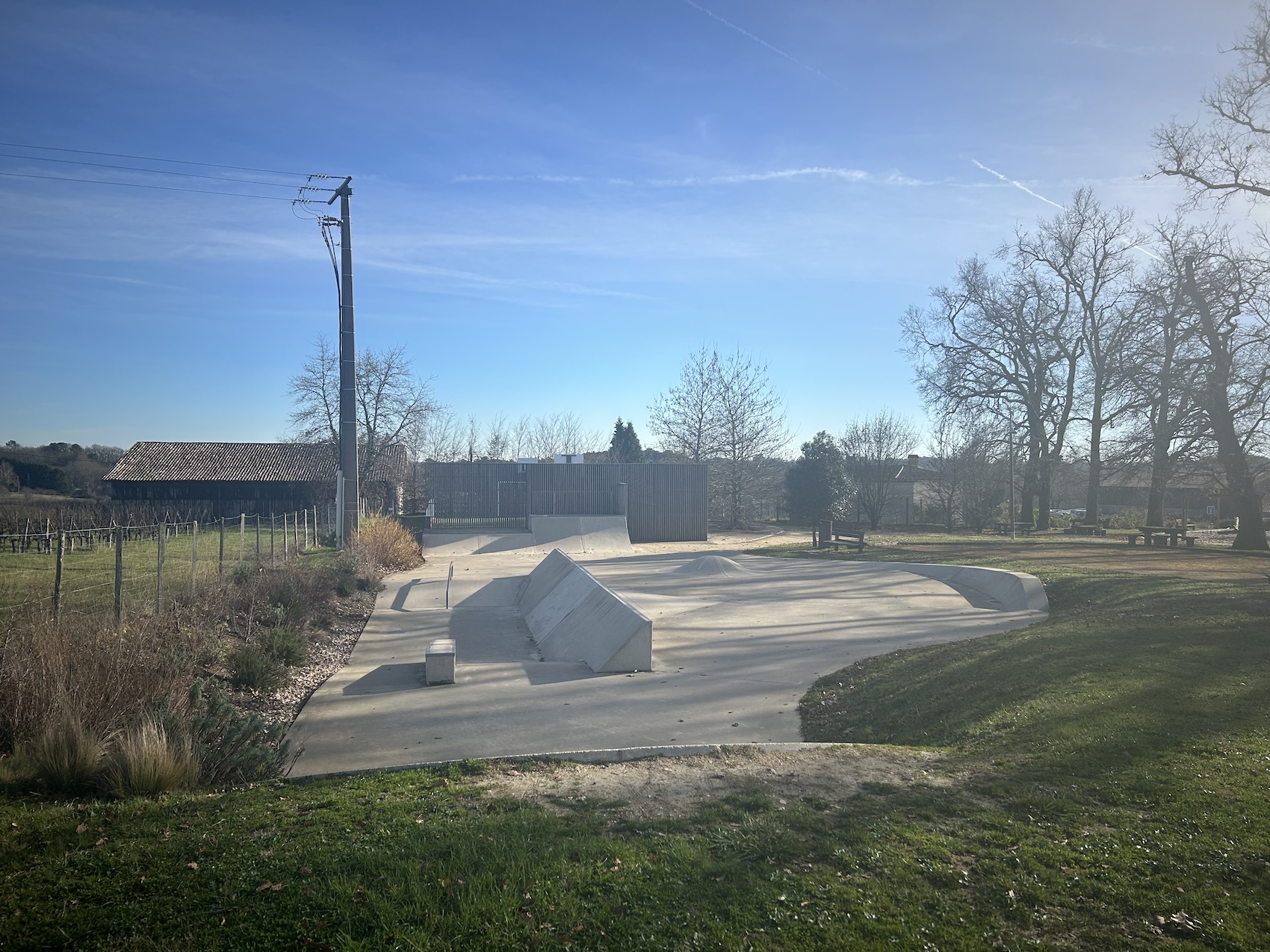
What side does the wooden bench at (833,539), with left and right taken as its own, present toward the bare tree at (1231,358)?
left

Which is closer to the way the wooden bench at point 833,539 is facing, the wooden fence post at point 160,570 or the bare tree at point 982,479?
the wooden fence post

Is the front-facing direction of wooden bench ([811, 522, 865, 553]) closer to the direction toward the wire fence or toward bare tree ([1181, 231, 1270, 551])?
the wire fence

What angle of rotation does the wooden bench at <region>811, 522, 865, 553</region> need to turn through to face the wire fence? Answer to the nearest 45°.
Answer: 0° — it already faces it

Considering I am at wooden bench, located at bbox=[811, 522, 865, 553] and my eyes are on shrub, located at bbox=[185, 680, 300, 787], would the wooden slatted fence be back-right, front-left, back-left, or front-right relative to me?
back-right

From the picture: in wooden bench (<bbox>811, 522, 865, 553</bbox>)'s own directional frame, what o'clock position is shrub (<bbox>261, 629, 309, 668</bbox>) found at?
The shrub is roughly at 11 o'clock from the wooden bench.

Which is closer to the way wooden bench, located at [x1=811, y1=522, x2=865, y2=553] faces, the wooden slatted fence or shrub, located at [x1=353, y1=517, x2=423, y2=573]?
the shrub

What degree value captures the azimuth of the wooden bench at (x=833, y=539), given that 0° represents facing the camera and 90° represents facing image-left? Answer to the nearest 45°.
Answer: approximately 45°

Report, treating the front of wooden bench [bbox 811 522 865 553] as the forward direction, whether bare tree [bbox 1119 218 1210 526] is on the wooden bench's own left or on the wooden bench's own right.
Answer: on the wooden bench's own left

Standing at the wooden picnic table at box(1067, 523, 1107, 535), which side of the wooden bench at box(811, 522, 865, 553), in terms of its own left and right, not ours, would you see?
back

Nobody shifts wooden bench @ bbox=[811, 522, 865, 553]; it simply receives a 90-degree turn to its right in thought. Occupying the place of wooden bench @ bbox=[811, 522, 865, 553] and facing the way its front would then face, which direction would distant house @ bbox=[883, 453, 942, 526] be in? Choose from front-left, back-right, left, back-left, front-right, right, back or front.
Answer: front-right
